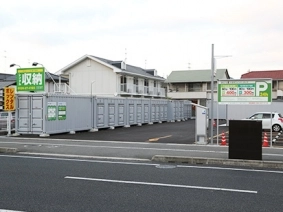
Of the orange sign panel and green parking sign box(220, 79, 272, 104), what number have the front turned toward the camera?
2

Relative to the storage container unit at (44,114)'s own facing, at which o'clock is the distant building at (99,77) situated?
The distant building is roughly at 5 o'clock from the storage container unit.

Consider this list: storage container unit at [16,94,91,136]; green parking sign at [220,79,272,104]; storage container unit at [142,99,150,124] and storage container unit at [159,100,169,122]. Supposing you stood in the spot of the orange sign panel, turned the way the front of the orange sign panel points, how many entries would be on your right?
0

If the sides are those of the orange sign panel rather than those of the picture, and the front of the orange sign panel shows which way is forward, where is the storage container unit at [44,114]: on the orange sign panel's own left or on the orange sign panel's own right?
on the orange sign panel's own left

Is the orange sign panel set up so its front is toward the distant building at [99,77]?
no

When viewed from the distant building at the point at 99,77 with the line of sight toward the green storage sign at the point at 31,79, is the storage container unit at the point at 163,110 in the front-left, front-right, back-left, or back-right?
front-left

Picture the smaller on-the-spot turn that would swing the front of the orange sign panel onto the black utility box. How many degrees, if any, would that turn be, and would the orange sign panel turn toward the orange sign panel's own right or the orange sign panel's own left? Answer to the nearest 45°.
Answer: approximately 45° to the orange sign panel's own left

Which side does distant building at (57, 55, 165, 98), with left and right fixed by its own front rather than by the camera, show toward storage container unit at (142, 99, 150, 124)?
front

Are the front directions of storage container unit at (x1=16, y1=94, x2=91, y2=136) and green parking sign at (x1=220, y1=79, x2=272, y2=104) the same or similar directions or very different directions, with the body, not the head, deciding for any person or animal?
same or similar directions

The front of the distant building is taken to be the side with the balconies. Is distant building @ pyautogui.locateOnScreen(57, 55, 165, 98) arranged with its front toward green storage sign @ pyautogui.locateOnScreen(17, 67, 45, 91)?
no

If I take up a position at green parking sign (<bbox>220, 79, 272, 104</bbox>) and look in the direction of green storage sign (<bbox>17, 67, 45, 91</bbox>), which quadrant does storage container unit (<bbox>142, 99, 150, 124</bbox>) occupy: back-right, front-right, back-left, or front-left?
front-right

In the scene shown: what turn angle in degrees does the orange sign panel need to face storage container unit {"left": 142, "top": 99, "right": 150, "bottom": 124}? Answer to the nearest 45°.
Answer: approximately 135° to its left

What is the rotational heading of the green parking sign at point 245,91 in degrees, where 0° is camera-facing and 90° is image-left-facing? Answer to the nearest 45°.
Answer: approximately 0°

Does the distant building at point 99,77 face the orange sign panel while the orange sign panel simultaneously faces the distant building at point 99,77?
no

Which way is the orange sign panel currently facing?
toward the camera
